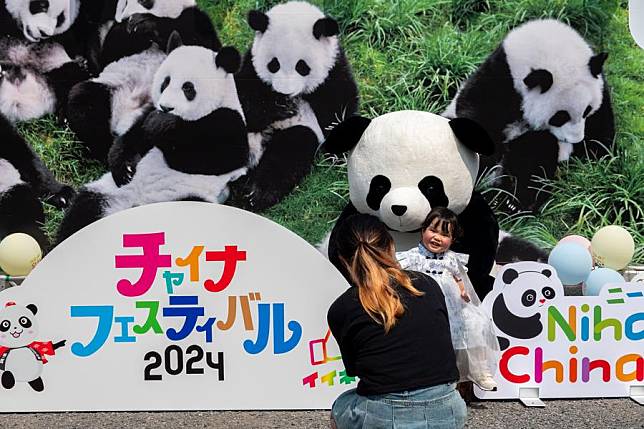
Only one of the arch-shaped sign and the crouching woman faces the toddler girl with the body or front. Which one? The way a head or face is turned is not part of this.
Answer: the crouching woman

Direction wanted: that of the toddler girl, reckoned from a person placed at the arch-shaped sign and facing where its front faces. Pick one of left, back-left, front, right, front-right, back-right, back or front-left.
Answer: left

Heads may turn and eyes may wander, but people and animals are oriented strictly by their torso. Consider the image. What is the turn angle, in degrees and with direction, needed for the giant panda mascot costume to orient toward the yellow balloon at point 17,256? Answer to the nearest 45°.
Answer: approximately 90° to its right

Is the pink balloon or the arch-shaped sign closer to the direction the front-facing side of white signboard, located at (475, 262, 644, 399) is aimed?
the arch-shaped sign

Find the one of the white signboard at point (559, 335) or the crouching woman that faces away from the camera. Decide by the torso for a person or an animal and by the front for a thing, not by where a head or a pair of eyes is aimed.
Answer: the crouching woman

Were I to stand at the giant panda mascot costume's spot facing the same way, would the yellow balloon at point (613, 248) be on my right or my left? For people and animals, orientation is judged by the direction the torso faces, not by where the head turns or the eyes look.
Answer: on my left

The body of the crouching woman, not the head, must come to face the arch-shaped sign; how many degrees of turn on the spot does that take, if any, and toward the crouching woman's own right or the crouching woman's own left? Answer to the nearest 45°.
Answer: approximately 45° to the crouching woman's own left

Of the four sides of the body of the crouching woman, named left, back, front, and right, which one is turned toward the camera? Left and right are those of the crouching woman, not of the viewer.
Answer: back

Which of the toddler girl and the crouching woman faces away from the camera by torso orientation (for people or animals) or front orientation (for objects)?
the crouching woman

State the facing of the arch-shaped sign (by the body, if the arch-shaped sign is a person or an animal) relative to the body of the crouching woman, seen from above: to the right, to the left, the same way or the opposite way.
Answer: the opposite way

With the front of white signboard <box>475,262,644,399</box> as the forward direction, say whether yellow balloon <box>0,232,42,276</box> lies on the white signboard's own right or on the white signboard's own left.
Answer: on the white signboard's own right

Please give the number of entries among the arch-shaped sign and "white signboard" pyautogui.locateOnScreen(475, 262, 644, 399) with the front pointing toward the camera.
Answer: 2

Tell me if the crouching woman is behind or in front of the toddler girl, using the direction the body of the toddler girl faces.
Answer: in front

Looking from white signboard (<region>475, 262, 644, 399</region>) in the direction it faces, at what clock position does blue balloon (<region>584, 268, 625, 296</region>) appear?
The blue balloon is roughly at 6 o'clock from the white signboard.
